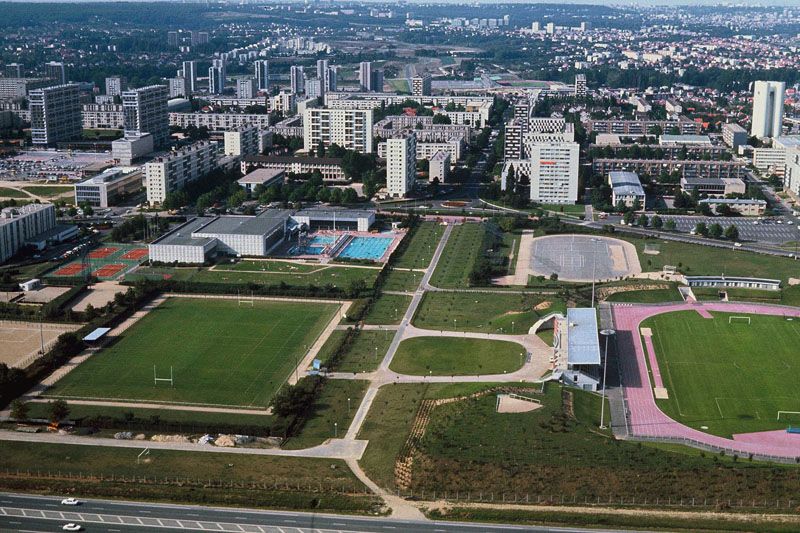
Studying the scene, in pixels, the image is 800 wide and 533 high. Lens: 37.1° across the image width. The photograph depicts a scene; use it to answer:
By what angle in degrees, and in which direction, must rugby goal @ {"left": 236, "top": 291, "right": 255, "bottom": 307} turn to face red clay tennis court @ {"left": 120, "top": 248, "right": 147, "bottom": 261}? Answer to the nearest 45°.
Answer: approximately 135° to its right

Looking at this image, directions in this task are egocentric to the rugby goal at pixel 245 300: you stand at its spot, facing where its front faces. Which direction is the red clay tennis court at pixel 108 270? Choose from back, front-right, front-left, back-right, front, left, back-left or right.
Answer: back-right

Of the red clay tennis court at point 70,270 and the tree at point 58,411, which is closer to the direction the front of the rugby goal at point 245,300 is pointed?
the tree

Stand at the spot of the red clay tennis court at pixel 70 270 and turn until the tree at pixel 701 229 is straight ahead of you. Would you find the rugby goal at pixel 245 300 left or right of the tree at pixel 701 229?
right

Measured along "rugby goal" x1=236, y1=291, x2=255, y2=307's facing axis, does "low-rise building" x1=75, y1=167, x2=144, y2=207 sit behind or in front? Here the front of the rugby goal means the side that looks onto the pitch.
behind

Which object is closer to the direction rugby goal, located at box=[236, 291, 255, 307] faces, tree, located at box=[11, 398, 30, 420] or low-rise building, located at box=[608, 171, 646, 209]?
the tree

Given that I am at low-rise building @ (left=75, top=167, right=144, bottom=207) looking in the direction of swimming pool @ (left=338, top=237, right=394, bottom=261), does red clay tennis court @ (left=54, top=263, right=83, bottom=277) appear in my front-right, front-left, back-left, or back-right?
front-right

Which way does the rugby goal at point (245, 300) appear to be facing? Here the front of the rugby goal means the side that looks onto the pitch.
toward the camera

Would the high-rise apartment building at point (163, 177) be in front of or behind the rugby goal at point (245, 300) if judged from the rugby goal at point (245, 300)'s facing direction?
behind

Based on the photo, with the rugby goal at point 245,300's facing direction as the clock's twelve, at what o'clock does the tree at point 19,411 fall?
The tree is roughly at 1 o'clock from the rugby goal.

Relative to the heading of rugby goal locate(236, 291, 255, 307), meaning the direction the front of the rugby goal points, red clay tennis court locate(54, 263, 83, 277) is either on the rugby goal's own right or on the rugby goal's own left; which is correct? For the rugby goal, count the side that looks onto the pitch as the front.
on the rugby goal's own right
